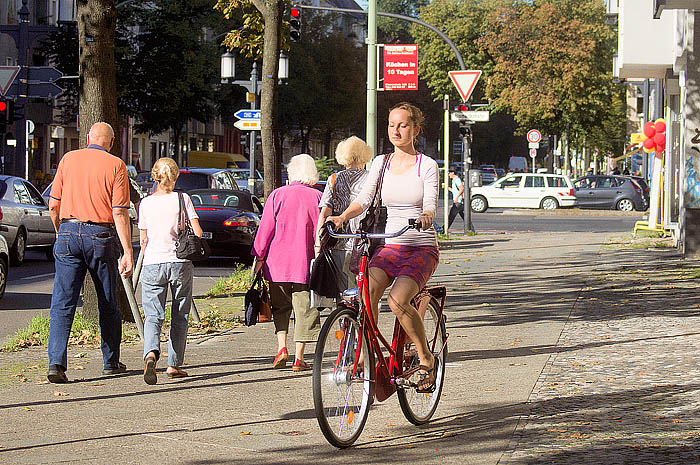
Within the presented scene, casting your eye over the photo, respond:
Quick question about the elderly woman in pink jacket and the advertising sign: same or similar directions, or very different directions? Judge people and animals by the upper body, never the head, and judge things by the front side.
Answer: very different directions

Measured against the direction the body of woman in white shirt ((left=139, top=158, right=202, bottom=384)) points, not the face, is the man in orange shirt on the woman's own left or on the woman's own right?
on the woman's own left

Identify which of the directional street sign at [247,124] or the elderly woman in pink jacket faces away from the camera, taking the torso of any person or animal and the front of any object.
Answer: the elderly woman in pink jacket

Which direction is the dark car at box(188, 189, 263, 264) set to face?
away from the camera

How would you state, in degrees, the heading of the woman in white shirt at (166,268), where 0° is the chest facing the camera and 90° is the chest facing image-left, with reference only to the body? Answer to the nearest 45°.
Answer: approximately 180°

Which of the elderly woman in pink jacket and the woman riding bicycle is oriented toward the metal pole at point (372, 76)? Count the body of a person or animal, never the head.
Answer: the elderly woman in pink jacket

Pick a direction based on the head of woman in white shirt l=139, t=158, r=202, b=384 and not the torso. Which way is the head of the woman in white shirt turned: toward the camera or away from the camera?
away from the camera

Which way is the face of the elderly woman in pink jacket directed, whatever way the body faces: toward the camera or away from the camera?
away from the camera

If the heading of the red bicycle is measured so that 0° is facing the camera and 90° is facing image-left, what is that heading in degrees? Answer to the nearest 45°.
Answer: approximately 45°

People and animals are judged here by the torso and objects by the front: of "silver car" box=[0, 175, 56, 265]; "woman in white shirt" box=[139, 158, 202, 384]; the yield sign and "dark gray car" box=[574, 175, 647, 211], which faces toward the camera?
the yield sign

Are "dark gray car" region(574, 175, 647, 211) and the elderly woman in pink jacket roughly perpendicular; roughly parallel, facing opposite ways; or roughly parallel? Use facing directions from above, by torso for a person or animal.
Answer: roughly perpendicular
